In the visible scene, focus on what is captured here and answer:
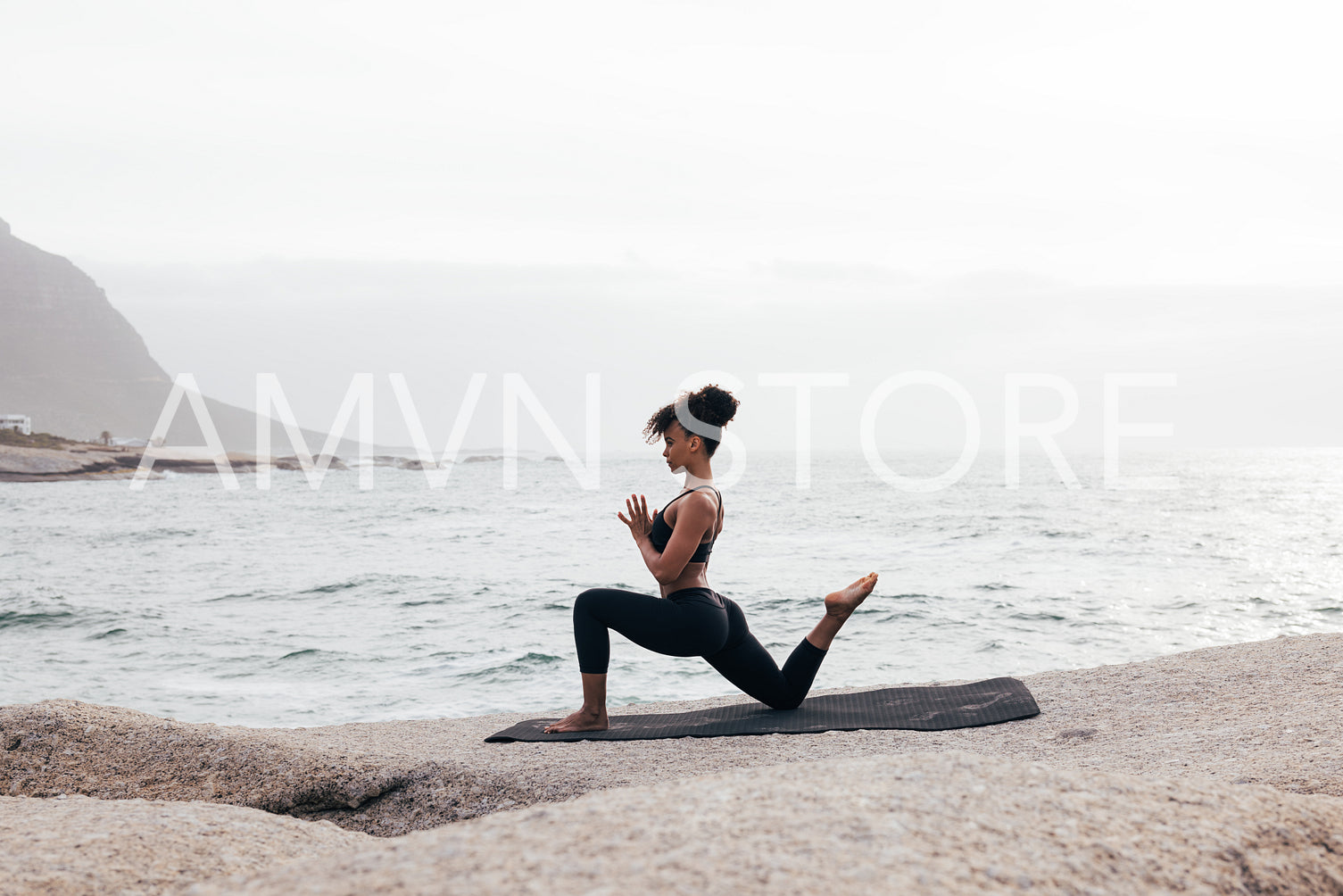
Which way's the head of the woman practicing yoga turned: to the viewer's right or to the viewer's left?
to the viewer's left

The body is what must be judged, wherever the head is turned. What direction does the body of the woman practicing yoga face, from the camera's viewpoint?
to the viewer's left
